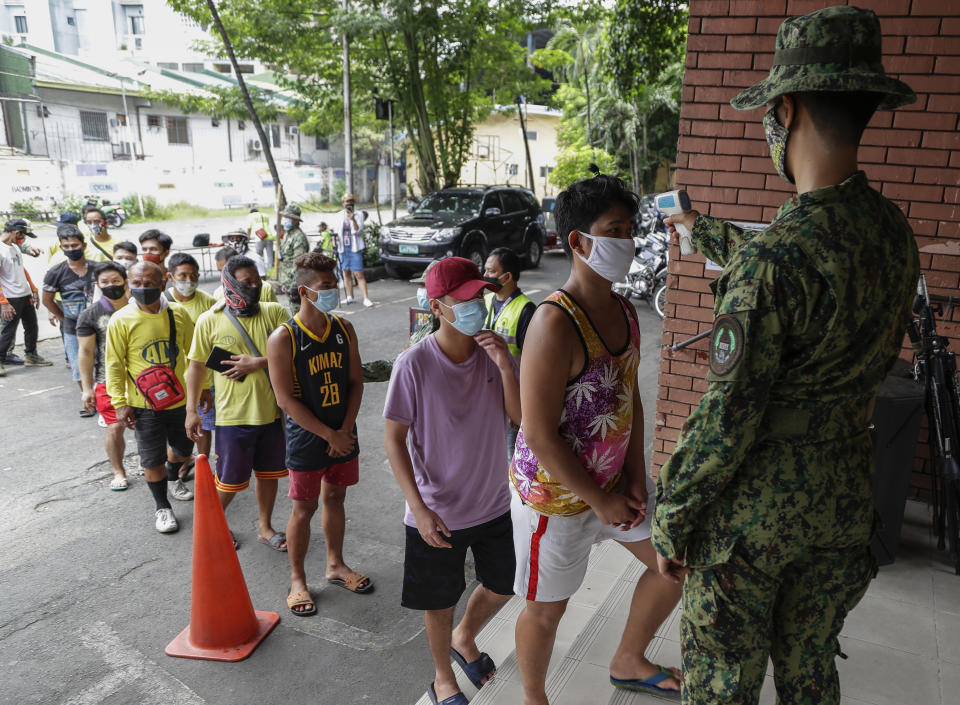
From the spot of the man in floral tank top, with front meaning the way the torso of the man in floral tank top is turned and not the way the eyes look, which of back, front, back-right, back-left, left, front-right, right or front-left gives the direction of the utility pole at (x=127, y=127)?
back

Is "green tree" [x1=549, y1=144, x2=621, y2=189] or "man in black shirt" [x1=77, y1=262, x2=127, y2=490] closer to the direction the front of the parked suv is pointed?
the man in black shirt

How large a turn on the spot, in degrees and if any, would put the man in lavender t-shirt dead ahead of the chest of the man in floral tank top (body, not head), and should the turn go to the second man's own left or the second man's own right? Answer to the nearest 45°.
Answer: approximately 180°

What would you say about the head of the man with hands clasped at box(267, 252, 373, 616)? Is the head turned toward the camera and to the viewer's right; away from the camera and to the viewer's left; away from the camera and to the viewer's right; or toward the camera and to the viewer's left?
toward the camera and to the viewer's right

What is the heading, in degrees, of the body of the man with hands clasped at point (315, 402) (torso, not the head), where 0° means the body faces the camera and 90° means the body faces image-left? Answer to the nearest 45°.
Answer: approximately 315°

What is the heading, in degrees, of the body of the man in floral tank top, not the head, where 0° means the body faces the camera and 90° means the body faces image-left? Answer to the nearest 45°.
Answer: approximately 315°

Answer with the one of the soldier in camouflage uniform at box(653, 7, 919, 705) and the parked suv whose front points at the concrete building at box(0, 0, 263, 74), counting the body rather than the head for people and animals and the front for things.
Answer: the soldier in camouflage uniform

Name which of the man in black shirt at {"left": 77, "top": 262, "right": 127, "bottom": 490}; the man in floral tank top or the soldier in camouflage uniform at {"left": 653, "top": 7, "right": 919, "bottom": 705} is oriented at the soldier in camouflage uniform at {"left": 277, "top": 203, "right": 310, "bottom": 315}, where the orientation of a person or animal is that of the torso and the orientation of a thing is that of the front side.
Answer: the soldier in camouflage uniform at {"left": 653, "top": 7, "right": 919, "bottom": 705}

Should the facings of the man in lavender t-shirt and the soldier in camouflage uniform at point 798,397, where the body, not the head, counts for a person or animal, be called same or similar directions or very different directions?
very different directions

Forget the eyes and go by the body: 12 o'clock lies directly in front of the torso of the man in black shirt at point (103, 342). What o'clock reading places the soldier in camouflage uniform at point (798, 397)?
The soldier in camouflage uniform is roughly at 1 o'clock from the man in black shirt.

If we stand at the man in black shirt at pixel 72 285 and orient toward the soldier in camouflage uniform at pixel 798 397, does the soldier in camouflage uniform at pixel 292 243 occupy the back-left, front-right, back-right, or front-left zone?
back-left

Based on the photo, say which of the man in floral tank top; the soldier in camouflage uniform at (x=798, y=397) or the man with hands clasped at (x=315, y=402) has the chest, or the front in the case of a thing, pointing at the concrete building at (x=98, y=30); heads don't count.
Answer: the soldier in camouflage uniform

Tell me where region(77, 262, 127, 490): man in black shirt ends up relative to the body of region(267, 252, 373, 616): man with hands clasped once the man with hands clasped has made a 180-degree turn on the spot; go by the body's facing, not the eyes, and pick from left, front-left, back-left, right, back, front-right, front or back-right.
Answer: front

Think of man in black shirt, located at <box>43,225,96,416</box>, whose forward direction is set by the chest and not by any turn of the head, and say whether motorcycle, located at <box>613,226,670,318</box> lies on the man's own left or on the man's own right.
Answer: on the man's own left
